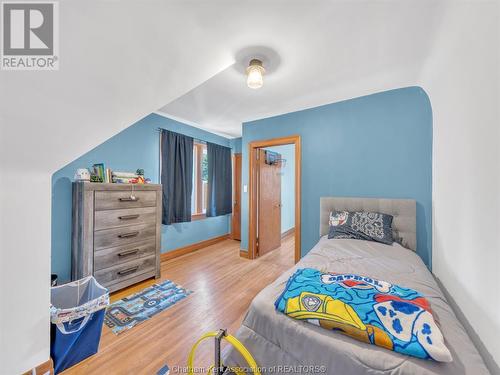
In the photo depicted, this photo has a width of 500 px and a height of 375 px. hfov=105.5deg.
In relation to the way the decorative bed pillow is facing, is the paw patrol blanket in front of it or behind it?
in front

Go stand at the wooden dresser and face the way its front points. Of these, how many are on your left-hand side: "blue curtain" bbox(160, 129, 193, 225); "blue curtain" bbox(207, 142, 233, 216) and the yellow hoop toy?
2

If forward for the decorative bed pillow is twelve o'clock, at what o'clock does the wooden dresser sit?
The wooden dresser is roughly at 2 o'clock from the decorative bed pillow.

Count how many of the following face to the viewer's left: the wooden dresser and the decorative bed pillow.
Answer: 0

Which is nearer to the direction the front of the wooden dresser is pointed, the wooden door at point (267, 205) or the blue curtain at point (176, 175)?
the wooden door

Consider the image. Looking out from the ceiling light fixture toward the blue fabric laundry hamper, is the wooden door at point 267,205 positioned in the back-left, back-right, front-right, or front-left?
back-right

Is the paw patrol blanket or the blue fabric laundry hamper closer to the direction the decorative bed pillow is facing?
the paw patrol blanket

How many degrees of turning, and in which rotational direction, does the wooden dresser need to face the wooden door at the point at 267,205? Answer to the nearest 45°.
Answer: approximately 45° to its left

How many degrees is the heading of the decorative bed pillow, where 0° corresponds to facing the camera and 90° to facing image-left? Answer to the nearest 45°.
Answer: approximately 0°

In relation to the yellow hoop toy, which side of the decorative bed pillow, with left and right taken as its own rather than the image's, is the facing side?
front

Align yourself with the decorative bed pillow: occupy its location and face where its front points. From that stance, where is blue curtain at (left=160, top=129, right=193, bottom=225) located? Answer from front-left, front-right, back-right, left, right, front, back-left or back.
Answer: right
